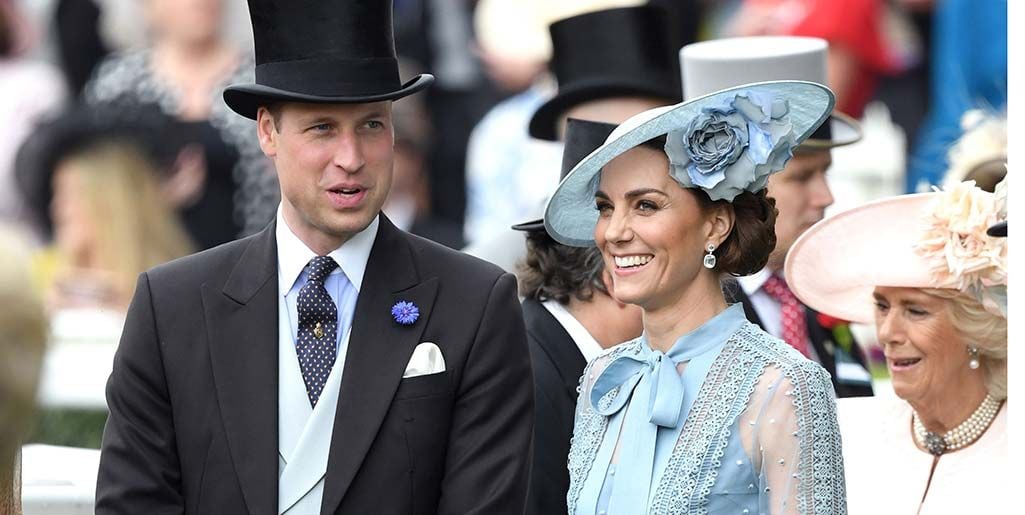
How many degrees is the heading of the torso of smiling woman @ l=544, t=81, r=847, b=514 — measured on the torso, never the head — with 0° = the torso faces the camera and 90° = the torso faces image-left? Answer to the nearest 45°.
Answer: approximately 45°

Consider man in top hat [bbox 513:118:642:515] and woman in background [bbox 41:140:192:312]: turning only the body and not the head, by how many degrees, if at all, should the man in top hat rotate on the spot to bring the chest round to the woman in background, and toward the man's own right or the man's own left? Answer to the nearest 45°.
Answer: approximately 90° to the man's own left

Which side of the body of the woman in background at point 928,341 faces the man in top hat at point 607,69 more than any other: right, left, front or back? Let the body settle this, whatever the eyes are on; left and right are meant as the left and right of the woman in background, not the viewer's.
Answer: right

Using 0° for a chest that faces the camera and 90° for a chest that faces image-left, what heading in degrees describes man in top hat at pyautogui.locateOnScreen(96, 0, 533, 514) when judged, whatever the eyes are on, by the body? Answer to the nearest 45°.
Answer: approximately 0°

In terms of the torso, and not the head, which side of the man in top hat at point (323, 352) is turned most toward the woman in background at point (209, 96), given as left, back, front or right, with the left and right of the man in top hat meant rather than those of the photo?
back

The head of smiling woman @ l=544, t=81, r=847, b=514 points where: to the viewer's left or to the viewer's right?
to the viewer's left

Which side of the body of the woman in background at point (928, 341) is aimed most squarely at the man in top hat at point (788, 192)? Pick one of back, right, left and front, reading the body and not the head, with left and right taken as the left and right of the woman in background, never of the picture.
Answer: right

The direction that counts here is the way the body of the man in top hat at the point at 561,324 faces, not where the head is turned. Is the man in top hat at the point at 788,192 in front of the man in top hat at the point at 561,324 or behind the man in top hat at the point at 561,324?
in front

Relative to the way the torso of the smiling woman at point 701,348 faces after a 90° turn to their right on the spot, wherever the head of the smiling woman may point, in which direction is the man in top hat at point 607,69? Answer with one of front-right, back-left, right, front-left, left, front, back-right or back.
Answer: front-right

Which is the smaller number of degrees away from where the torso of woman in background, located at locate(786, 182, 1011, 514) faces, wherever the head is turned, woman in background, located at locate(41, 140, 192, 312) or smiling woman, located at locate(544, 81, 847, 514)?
the smiling woman

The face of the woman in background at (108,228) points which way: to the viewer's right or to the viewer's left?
to the viewer's left

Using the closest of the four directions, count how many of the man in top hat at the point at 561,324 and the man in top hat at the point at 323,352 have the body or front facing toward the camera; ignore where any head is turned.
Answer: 1

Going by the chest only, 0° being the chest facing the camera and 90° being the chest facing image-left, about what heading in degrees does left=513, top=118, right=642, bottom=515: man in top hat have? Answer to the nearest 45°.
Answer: approximately 225°
